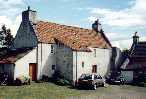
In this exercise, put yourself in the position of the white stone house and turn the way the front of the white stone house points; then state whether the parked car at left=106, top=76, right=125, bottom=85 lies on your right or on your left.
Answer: on your left

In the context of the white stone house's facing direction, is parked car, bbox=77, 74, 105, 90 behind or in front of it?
in front

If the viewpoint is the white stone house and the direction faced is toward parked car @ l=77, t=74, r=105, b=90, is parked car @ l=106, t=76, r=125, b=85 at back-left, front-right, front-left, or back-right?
front-left

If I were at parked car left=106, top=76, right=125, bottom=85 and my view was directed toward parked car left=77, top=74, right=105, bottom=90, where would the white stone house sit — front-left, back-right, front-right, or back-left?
front-right

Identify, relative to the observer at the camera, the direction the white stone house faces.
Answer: facing the viewer and to the right of the viewer
